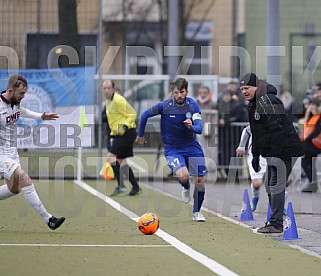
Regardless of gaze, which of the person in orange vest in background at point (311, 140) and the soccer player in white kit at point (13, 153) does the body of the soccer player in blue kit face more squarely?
the soccer player in white kit

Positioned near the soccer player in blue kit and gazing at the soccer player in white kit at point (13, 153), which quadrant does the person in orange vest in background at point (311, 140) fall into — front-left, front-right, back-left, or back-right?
back-right

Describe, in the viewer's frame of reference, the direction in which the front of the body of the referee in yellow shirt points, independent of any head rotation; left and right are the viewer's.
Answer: facing the viewer and to the left of the viewer

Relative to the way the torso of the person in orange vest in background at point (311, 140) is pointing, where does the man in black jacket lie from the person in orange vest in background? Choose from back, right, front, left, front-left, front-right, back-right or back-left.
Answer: left

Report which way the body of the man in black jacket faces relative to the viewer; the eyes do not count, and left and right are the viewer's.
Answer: facing to the left of the viewer

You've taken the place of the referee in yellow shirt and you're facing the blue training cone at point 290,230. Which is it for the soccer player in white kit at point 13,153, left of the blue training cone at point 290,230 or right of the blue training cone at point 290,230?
right

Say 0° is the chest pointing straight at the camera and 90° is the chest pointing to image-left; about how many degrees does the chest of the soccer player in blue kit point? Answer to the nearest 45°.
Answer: approximately 0°

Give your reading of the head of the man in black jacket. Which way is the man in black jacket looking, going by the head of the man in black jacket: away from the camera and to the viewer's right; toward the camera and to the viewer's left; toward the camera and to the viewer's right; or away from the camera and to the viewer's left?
toward the camera and to the viewer's left

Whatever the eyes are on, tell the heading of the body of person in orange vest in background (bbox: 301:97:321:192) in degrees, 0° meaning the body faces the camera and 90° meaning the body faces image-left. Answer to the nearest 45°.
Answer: approximately 90°

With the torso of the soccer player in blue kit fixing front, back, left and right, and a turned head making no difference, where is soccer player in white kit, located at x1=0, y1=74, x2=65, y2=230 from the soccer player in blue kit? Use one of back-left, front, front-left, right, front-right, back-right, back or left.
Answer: front-right
